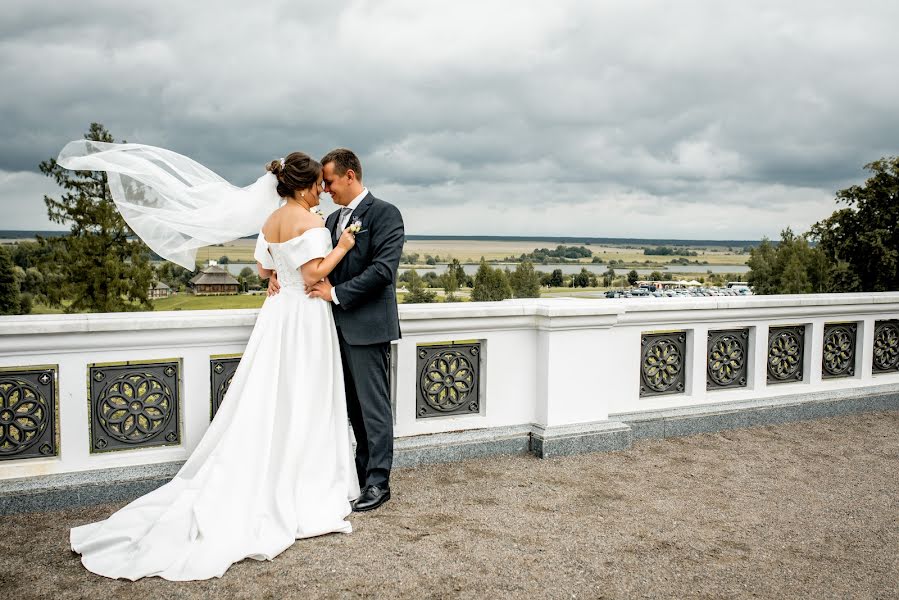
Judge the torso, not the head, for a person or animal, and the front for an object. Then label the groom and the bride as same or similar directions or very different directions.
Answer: very different directions

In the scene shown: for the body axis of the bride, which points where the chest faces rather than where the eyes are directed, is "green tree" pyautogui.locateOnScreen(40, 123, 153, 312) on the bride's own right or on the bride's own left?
on the bride's own left

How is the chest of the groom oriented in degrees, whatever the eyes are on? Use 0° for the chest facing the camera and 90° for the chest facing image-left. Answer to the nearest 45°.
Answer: approximately 45°

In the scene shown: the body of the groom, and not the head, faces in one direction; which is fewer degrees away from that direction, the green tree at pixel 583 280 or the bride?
the bride

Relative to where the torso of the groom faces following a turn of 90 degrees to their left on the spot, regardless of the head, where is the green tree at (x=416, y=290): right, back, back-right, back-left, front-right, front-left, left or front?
back-left

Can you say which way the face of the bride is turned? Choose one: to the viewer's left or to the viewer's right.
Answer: to the viewer's right

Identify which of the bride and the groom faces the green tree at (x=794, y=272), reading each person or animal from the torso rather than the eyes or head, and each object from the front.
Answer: the bride

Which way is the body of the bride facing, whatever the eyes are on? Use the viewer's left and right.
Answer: facing away from the viewer and to the right of the viewer

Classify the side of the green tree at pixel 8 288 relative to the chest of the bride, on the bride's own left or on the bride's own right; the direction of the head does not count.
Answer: on the bride's own left

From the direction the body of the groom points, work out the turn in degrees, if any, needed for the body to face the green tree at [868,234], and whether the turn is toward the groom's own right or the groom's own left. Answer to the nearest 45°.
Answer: approximately 180°
